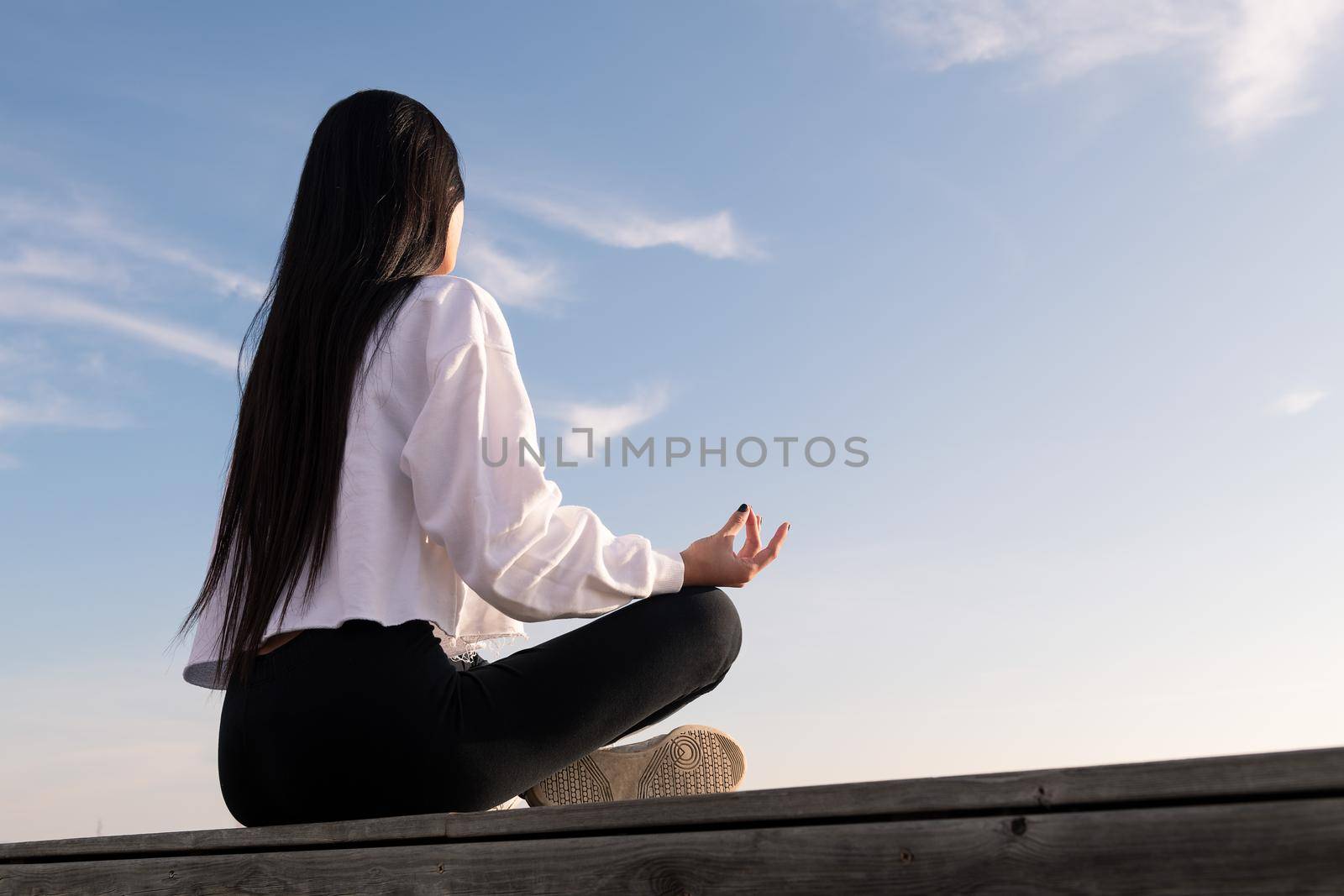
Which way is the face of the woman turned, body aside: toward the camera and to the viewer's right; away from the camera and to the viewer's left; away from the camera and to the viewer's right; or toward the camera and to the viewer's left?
away from the camera and to the viewer's right

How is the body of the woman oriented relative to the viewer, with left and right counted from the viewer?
facing away from the viewer and to the right of the viewer
